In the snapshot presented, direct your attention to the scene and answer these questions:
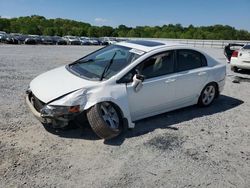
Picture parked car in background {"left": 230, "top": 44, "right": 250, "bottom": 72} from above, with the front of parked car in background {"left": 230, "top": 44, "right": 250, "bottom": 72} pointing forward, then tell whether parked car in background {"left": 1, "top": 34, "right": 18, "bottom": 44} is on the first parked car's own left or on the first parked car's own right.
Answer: on the first parked car's own left

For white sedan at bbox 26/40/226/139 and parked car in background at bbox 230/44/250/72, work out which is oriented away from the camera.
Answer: the parked car in background

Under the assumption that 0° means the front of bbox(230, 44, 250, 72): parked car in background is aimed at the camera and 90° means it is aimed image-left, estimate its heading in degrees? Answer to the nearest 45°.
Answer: approximately 180°

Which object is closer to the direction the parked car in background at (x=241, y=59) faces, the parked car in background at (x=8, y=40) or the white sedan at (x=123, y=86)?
the parked car in background

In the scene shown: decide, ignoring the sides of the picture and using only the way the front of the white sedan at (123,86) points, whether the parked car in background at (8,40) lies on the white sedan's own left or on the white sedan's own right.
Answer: on the white sedan's own right

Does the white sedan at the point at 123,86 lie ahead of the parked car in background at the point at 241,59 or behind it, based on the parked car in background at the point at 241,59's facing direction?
behind

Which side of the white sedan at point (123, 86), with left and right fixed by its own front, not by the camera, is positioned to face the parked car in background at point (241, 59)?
back

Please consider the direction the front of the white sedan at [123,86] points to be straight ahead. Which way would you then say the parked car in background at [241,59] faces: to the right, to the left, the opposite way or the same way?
the opposite way
